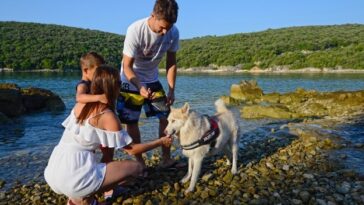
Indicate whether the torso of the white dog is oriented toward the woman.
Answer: yes

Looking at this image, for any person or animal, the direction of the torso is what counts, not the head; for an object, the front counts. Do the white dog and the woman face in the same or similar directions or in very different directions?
very different directions

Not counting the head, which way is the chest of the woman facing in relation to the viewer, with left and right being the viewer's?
facing away from the viewer and to the right of the viewer

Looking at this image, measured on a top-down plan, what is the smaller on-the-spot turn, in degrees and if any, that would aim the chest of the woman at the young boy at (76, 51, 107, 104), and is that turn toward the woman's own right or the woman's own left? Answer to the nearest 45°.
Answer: approximately 45° to the woman's own left

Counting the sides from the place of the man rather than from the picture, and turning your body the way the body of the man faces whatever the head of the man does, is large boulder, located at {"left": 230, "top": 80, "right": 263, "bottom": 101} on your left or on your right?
on your left

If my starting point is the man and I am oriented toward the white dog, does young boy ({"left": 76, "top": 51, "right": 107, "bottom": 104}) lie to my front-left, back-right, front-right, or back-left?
back-right

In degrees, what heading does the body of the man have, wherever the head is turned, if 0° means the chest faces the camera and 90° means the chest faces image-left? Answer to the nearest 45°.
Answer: approximately 315°

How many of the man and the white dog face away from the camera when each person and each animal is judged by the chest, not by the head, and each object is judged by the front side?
0

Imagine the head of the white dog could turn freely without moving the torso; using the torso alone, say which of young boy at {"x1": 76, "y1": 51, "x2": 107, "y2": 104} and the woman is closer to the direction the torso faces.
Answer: the woman

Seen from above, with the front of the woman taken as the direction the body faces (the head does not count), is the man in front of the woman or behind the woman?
in front

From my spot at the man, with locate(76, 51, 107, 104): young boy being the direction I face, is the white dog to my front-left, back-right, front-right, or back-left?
back-left
